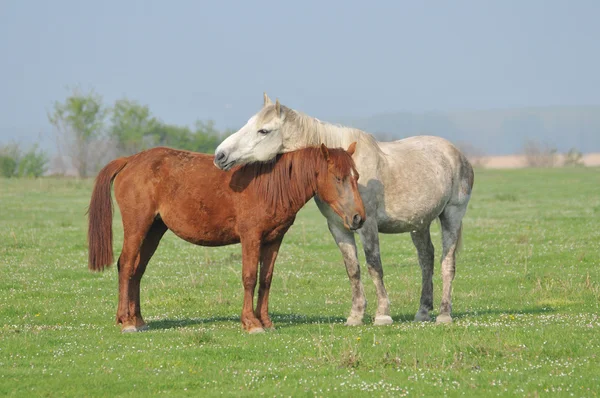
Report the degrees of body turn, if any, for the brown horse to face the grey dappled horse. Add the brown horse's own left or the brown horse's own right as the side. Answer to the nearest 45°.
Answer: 0° — it already faces it

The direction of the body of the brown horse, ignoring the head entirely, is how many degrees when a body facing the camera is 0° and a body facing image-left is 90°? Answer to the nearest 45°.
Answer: approximately 270°
